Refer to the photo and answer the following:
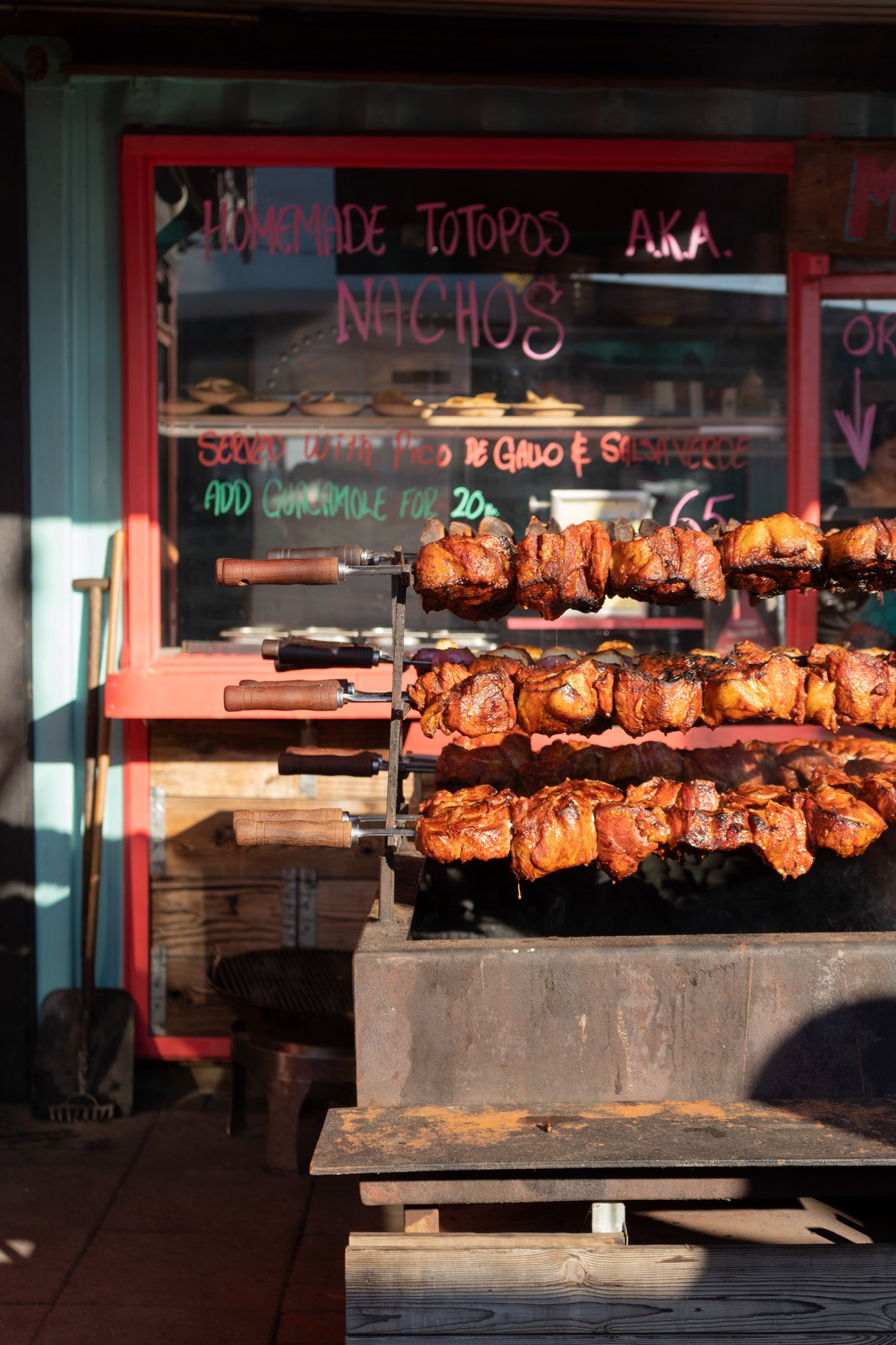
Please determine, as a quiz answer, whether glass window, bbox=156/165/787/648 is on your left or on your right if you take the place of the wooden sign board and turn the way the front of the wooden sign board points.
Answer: on your right

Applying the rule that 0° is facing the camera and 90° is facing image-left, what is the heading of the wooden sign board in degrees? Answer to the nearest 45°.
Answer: approximately 0°

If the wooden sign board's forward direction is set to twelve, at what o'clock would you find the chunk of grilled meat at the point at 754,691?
The chunk of grilled meat is roughly at 12 o'clock from the wooden sign board.

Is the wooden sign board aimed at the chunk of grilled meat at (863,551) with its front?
yes

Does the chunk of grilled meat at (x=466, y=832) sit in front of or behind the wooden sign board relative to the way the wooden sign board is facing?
in front

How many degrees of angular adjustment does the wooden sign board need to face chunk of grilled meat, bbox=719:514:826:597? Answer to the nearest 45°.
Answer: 0° — it already faces it

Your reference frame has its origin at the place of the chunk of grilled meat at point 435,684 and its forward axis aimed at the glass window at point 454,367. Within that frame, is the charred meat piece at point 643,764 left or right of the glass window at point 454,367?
right
